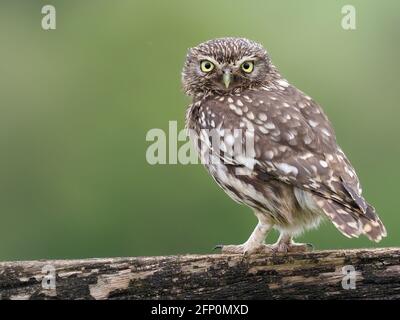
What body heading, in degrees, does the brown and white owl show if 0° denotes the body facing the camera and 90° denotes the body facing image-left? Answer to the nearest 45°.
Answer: approximately 90°
